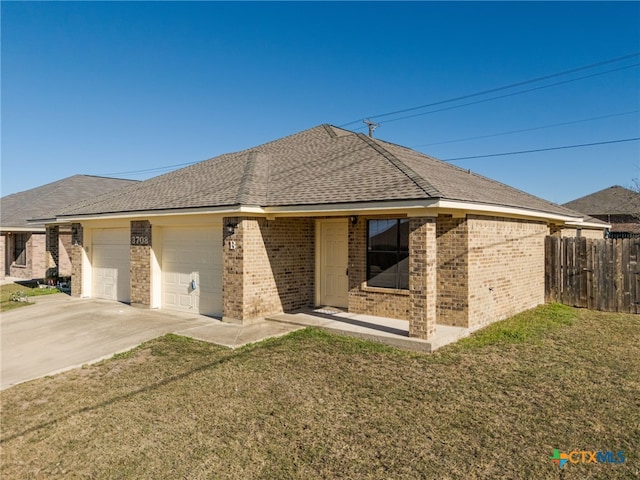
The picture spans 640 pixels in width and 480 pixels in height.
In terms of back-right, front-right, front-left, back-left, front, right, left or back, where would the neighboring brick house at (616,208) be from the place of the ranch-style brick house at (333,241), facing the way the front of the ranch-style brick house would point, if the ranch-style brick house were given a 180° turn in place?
front

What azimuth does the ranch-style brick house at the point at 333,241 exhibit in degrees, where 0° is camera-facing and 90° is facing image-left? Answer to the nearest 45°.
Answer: approximately 45°

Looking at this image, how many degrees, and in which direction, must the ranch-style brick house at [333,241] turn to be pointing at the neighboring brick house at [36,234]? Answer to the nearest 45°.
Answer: approximately 90° to its right

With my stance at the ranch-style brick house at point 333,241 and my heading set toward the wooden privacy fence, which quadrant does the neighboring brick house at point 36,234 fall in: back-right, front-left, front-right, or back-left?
back-left

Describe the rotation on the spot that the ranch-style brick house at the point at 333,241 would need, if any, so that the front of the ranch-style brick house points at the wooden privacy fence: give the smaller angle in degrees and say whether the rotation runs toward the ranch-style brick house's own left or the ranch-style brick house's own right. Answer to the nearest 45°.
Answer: approximately 135° to the ranch-style brick house's own left

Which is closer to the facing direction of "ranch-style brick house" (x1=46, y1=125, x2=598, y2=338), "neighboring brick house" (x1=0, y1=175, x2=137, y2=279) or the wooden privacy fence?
the neighboring brick house

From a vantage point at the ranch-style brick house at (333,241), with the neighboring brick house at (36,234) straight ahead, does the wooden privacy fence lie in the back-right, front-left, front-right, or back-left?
back-right
